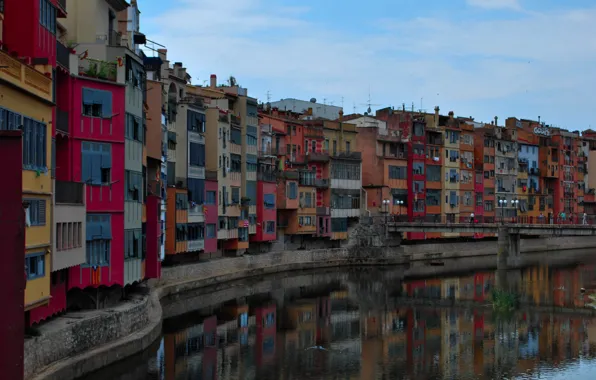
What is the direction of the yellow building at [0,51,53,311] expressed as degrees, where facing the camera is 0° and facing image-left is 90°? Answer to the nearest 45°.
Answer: approximately 315°

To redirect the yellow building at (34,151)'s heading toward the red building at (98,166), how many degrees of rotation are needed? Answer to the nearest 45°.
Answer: approximately 135° to its left

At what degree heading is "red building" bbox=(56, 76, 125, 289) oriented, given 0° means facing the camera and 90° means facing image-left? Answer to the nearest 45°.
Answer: approximately 315°

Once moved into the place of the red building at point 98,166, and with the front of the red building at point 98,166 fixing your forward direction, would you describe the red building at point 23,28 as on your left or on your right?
on your right

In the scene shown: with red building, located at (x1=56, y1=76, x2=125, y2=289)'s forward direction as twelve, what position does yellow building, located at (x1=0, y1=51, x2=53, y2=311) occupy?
The yellow building is roughly at 2 o'clock from the red building.

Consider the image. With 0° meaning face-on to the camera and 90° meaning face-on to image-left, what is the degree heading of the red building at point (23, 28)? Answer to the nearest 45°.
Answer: approximately 315°
